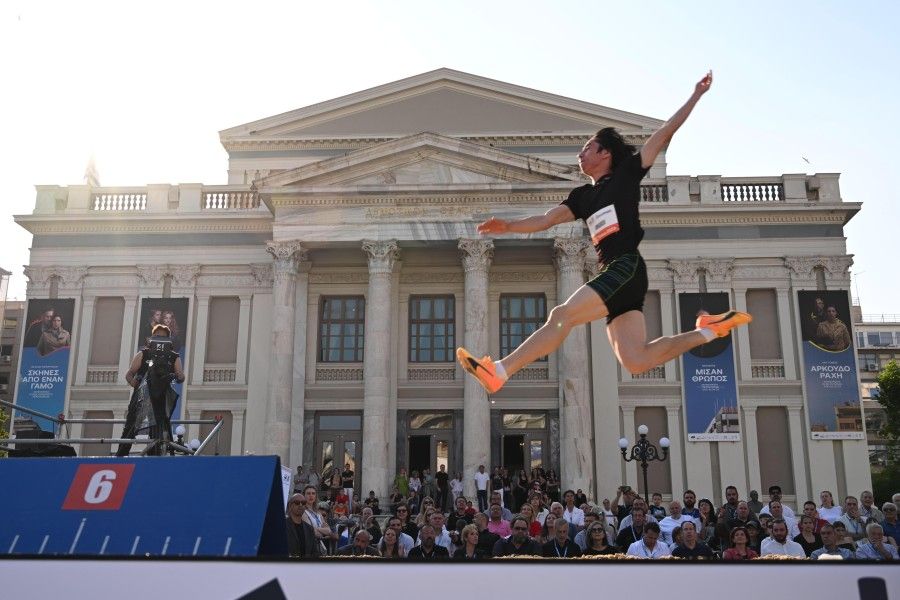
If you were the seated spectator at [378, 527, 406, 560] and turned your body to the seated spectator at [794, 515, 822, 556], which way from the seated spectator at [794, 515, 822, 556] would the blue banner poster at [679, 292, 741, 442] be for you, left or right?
left

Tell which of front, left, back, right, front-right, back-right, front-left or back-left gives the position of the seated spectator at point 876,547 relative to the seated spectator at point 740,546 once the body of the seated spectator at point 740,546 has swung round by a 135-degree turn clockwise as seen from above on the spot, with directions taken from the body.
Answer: right

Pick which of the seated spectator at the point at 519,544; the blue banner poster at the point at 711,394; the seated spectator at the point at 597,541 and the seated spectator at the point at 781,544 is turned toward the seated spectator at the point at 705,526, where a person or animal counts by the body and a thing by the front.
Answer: the blue banner poster

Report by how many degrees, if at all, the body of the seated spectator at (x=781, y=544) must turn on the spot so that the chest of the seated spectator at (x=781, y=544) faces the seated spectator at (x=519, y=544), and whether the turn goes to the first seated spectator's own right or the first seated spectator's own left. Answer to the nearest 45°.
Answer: approximately 90° to the first seated spectator's own right

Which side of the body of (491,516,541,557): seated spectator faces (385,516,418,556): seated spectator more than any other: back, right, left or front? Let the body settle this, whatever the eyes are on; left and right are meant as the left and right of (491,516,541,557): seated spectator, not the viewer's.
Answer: right

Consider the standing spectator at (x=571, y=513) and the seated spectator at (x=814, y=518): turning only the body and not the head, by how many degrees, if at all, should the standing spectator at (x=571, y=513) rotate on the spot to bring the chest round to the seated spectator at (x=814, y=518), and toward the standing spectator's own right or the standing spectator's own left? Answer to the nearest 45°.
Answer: approximately 45° to the standing spectator's own left
